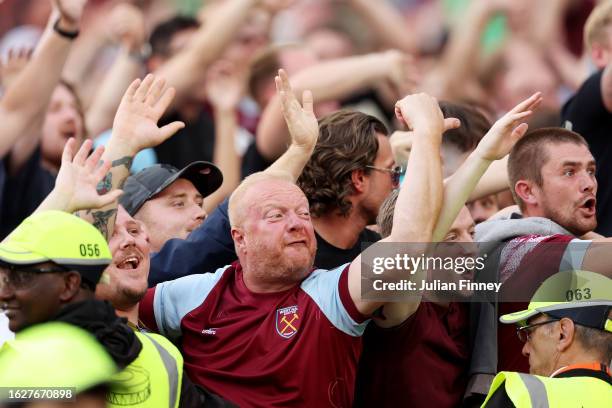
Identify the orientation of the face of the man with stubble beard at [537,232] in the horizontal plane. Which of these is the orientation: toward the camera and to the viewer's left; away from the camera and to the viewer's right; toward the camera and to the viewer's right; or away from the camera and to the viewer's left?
toward the camera and to the viewer's right

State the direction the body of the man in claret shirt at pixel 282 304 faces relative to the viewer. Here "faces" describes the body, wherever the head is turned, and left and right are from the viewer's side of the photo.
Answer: facing the viewer

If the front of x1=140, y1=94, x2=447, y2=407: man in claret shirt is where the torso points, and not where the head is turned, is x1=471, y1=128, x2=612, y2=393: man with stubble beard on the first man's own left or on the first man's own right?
on the first man's own left

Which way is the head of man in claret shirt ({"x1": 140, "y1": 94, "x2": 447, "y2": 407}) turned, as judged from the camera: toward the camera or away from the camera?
toward the camera
